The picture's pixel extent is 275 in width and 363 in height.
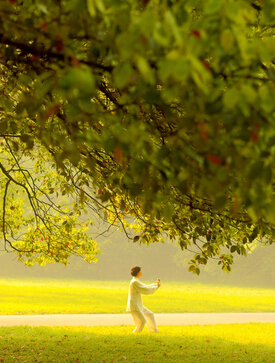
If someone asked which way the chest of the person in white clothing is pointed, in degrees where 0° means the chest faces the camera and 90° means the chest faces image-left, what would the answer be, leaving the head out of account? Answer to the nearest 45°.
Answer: approximately 270°
